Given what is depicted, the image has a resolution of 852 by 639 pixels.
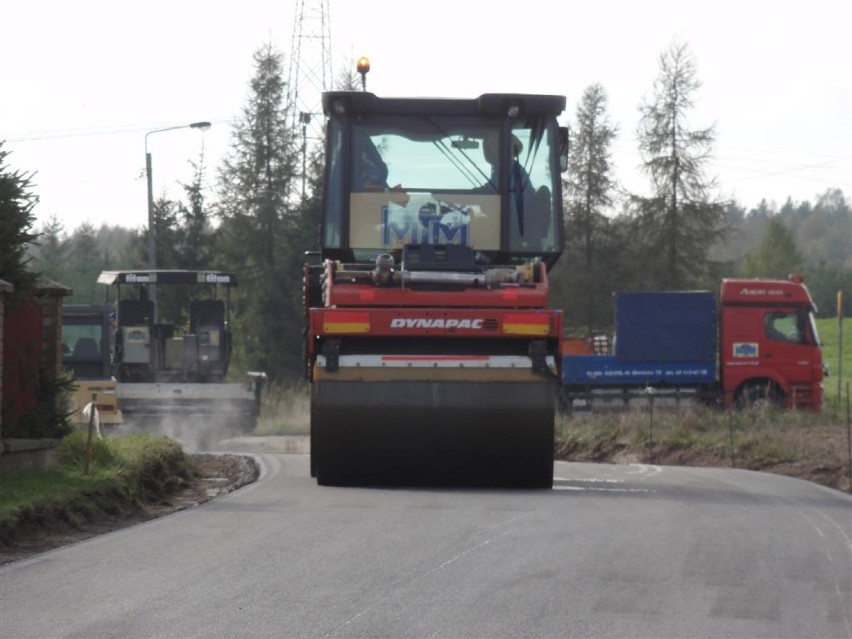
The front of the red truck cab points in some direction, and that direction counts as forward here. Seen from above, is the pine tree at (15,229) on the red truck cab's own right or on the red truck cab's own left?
on the red truck cab's own right

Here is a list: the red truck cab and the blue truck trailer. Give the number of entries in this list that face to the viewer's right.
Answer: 2

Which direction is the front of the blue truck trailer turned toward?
to the viewer's right

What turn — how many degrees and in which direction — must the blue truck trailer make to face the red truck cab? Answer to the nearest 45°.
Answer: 0° — it already faces it

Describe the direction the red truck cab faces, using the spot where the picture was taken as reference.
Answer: facing to the right of the viewer

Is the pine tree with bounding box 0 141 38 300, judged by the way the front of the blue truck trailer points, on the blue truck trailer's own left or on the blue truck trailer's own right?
on the blue truck trailer's own right

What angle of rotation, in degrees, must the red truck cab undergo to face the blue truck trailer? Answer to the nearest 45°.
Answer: approximately 180°

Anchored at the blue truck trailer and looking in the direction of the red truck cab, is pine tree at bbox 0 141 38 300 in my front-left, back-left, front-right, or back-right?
back-right

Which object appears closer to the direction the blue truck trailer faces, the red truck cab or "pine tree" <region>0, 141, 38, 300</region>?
the red truck cab
